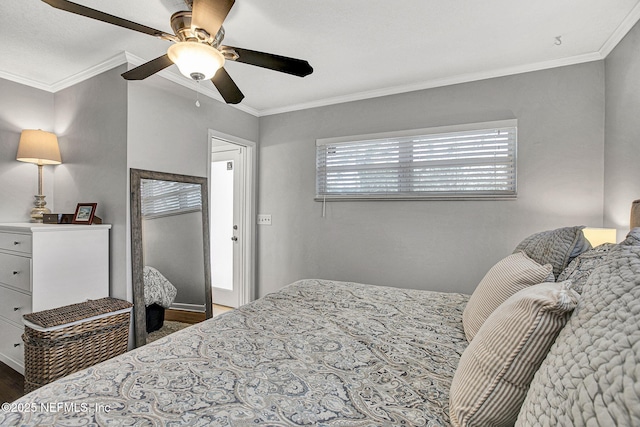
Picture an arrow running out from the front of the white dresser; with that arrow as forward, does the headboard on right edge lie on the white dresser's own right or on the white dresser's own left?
on the white dresser's own left

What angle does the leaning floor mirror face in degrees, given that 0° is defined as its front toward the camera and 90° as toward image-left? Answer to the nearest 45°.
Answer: approximately 315°

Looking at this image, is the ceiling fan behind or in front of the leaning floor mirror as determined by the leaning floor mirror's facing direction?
in front

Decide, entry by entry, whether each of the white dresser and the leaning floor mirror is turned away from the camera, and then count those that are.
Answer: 0

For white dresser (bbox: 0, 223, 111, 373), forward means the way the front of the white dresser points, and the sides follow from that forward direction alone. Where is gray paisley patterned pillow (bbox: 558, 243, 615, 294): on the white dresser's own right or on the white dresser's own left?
on the white dresser's own left

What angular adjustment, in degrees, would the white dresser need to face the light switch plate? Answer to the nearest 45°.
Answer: approximately 135° to its left

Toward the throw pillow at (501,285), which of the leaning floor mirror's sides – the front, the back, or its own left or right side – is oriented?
front

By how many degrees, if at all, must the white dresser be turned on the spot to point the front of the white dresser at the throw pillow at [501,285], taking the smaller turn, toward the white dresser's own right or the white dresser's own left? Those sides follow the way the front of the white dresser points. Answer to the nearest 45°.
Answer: approximately 90° to the white dresser's own left

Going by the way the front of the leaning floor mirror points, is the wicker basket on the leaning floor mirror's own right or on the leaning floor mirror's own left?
on the leaning floor mirror's own right

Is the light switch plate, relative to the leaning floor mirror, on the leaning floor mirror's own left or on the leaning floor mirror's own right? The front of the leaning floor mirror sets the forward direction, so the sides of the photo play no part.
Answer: on the leaning floor mirror's own left
